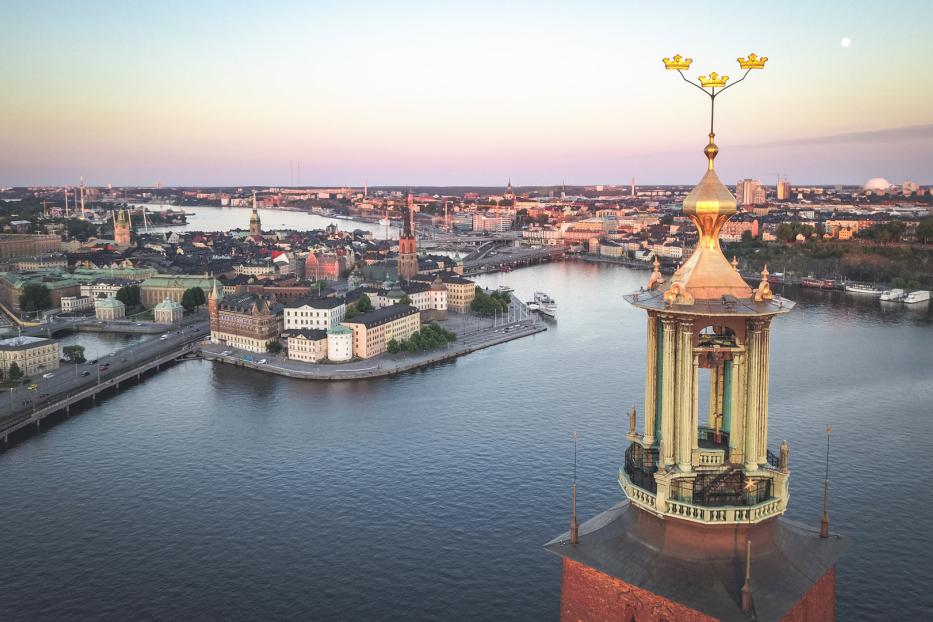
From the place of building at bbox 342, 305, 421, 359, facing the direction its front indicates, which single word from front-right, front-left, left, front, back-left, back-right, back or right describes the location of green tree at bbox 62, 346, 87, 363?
back-right

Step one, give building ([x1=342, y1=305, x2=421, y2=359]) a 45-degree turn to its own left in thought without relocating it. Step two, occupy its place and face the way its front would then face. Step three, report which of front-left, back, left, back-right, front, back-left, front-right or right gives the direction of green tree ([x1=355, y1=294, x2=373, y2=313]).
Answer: left

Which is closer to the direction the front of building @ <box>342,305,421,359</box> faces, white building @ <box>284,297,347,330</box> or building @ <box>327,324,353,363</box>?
the building

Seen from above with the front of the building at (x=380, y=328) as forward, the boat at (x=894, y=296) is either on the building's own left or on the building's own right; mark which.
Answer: on the building's own left

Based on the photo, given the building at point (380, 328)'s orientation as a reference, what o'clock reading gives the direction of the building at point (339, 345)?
the building at point (339, 345) is roughly at 3 o'clock from the building at point (380, 328).

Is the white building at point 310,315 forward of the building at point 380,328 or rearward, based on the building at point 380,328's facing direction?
rearward

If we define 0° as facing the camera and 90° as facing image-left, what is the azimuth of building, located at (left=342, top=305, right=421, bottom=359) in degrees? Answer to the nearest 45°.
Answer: approximately 315°

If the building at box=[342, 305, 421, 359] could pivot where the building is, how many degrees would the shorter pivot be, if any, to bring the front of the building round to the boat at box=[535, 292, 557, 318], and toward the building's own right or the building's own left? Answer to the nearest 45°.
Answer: approximately 90° to the building's own left
